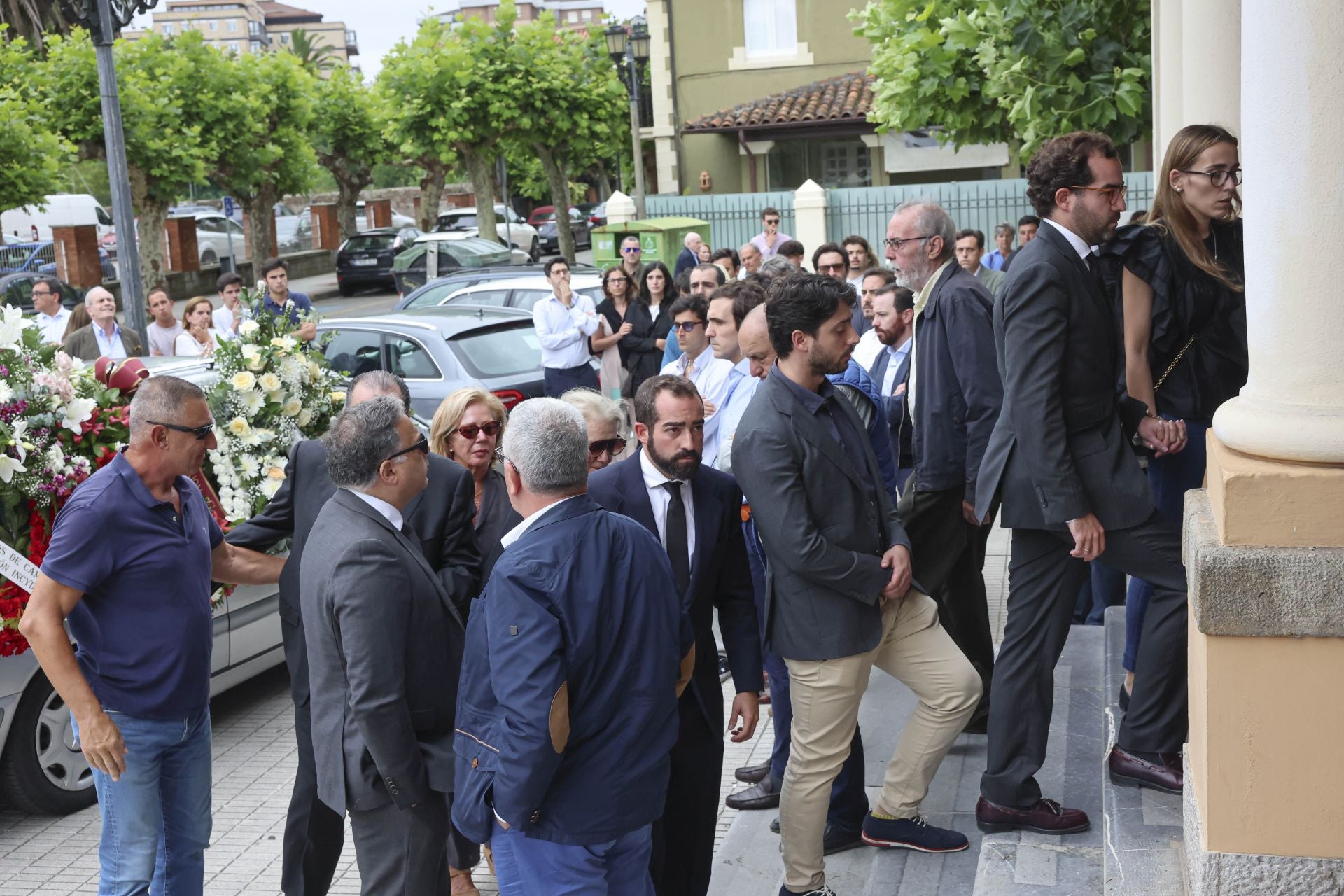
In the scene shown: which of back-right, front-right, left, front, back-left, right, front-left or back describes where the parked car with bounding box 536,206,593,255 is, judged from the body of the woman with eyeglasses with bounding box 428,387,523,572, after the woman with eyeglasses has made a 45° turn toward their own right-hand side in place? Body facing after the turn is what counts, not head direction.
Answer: back

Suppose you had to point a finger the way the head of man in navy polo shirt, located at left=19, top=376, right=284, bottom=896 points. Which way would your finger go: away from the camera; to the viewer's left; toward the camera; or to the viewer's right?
to the viewer's right

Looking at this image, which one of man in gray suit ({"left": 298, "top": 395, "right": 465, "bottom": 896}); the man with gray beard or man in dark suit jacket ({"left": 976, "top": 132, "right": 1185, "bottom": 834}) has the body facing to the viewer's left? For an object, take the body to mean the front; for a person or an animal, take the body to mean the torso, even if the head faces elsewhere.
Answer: the man with gray beard

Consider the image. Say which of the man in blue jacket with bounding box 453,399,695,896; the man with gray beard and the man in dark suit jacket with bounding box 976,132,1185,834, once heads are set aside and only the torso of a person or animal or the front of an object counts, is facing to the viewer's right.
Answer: the man in dark suit jacket

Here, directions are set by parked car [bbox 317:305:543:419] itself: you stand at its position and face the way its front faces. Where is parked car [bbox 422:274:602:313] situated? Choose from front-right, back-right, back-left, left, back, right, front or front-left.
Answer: front-right

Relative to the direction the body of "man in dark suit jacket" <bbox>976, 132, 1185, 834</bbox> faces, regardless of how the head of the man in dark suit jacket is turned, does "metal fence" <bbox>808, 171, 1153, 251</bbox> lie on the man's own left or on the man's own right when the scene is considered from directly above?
on the man's own left

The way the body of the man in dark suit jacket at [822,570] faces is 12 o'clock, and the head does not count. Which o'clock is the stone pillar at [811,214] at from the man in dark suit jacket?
The stone pillar is roughly at 9 o'clock from the man in dark suit jacket.

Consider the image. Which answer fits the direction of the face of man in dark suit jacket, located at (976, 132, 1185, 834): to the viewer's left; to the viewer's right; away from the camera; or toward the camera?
to the viewer's right

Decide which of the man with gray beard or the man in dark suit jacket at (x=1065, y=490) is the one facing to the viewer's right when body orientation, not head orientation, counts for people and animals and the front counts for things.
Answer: the man in dark suit jacket

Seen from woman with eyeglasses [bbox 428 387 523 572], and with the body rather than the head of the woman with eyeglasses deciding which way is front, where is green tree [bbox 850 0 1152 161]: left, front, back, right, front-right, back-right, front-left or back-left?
left
